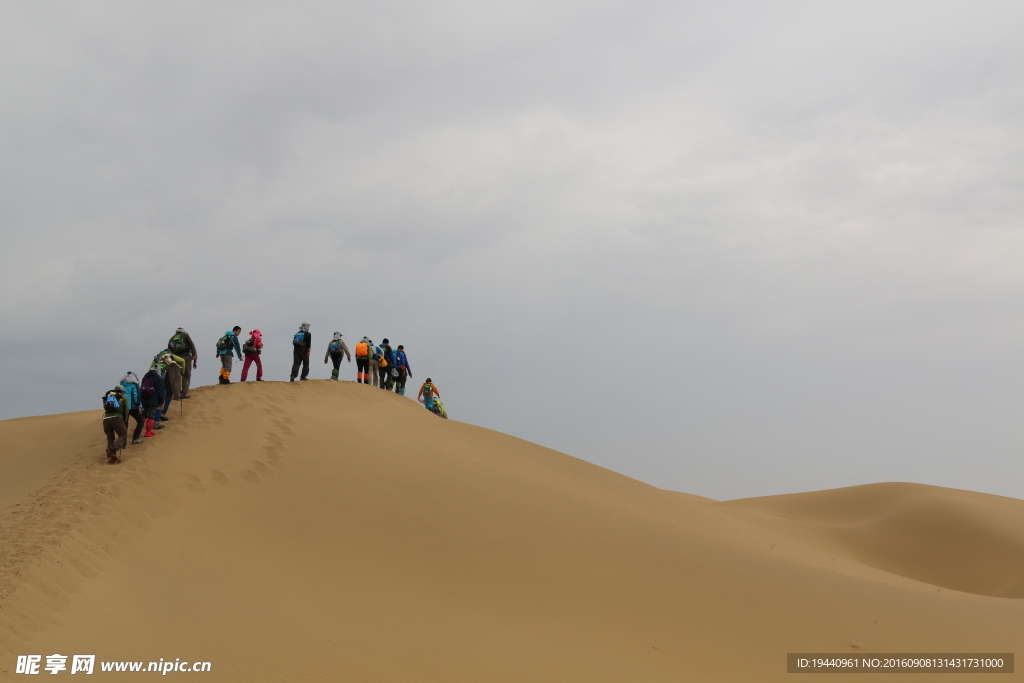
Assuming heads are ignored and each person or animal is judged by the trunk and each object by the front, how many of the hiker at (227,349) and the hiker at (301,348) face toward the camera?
0

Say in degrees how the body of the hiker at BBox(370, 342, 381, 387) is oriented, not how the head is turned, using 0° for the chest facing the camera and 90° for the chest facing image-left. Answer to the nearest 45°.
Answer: approximately 225°

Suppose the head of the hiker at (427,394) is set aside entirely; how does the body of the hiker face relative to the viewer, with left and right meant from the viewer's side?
facing away from the viewer and to the right of the viewer

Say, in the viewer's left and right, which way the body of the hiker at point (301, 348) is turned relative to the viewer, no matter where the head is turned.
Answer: facing away from the viewer and to the right of the viewer

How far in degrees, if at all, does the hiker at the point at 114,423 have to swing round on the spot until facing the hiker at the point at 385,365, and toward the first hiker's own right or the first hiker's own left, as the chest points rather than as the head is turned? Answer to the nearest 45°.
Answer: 0° — they already face them

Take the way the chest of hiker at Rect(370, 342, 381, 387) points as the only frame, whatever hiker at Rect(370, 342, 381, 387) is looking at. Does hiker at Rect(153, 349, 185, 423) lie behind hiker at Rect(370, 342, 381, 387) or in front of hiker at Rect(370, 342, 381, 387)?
behind

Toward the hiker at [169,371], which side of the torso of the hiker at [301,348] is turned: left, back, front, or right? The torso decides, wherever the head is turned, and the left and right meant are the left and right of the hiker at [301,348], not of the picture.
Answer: back

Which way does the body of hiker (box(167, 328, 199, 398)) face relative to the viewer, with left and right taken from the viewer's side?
facing away from the viewer and to the right of the viewer

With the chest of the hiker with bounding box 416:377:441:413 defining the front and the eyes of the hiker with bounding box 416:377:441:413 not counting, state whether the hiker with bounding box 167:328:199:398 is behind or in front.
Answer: behind

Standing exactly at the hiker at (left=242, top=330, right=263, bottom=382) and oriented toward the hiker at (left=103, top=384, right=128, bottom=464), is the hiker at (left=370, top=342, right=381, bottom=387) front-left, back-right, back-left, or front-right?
back-left

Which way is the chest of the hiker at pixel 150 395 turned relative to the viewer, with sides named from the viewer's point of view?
facing away from the viewer and to the right of the viewer

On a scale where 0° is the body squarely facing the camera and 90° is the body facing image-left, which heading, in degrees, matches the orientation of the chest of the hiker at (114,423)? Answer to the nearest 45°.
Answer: approximately 225°
